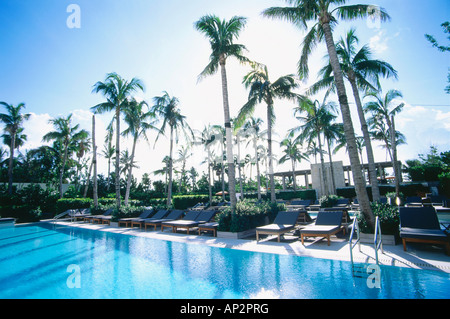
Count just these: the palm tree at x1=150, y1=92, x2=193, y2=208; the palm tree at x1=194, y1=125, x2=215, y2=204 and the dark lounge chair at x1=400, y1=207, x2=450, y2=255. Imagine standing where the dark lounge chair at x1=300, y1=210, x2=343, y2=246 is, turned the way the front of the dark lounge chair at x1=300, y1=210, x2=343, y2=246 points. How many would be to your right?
2

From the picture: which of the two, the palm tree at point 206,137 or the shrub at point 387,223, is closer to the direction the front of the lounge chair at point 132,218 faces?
the shrub

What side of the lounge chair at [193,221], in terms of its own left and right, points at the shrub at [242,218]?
left

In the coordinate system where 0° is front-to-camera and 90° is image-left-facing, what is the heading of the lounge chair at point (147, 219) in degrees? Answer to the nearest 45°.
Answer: approximately 45°

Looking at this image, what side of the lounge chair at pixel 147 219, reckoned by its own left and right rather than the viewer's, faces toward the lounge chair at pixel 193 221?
left

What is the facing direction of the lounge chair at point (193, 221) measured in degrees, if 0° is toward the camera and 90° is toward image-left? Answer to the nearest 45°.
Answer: approximately 45°
